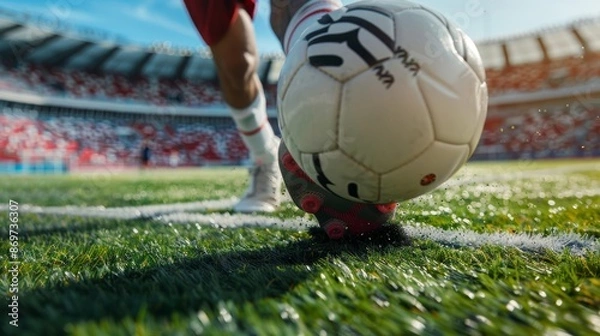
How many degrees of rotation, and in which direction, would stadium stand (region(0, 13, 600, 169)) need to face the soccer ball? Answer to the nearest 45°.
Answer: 0° — it already faces it

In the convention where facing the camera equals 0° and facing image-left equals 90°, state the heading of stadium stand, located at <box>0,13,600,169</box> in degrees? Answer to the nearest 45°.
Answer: approximately 0°
